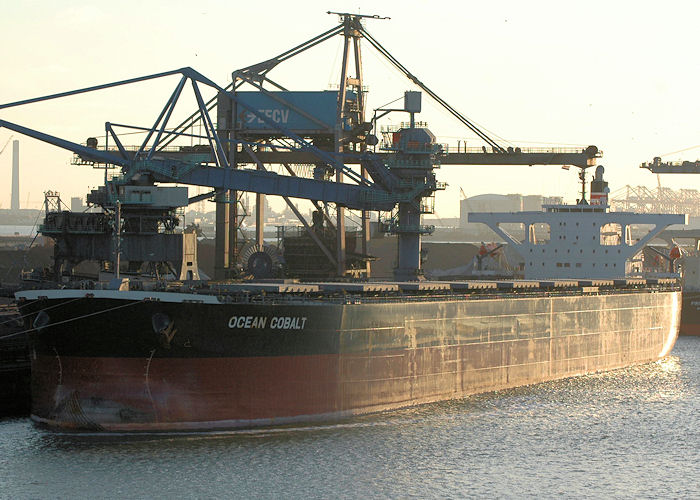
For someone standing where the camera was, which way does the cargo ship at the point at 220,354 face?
facing the viewer and to the left of the viewer
